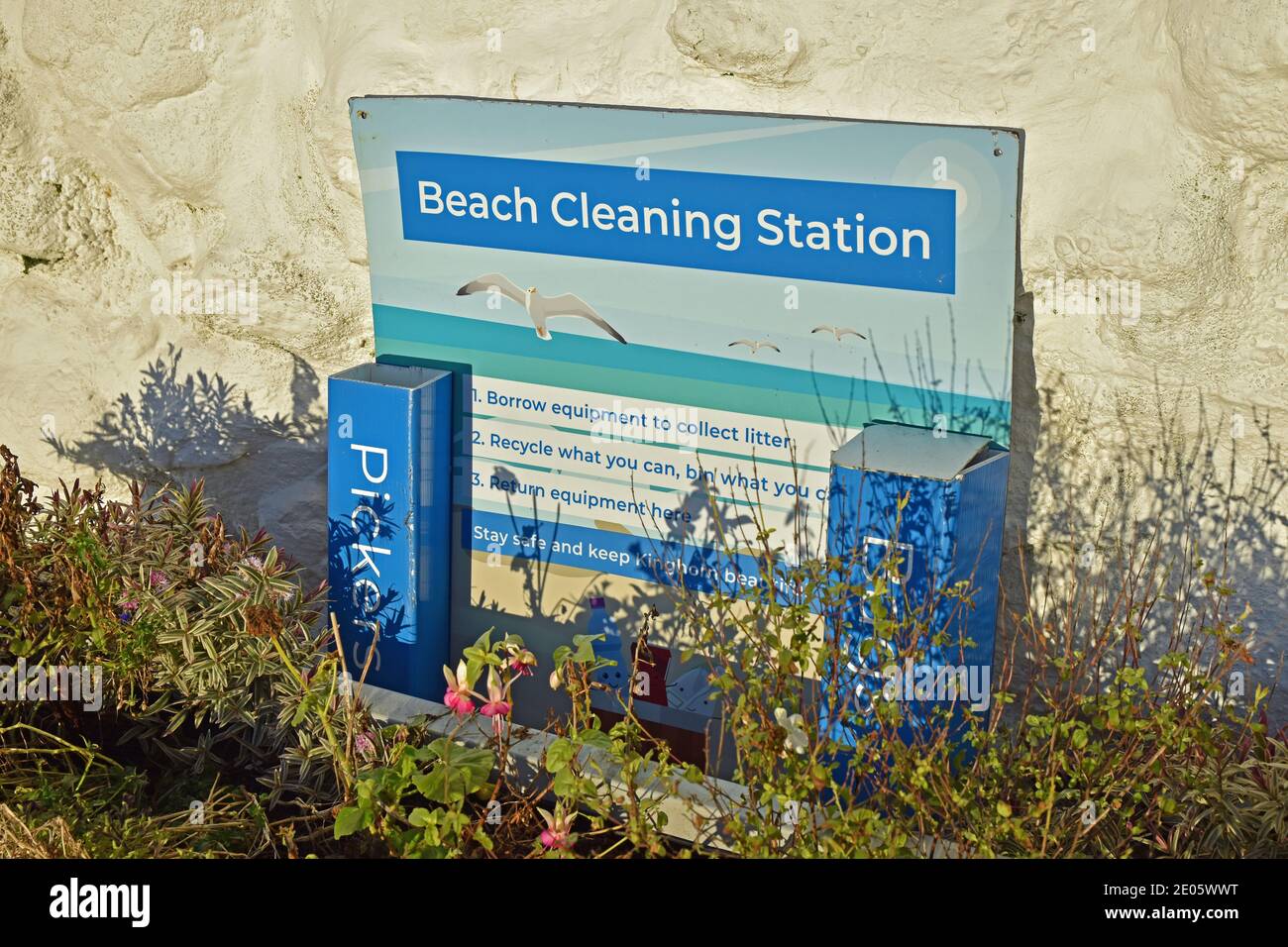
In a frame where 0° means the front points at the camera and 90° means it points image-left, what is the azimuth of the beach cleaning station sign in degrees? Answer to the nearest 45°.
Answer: approximately 45°
